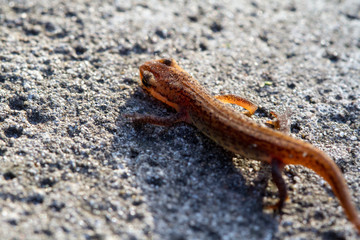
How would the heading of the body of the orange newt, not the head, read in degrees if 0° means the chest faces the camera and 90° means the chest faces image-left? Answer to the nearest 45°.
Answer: approximately 135°
